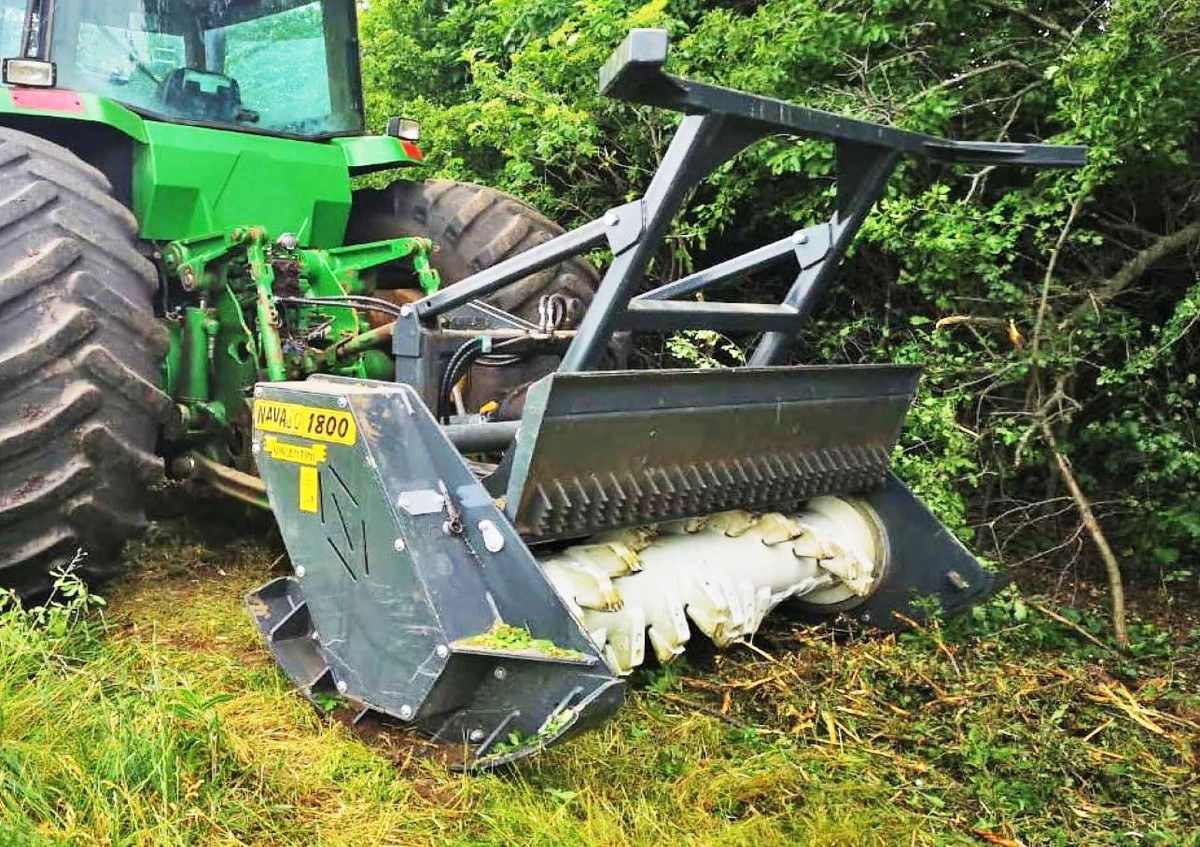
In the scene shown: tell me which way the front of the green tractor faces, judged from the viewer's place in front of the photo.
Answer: facing away from the viewer and to the left of the viewer

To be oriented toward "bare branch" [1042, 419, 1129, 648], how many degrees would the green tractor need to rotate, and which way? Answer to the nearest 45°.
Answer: approximately 135° to its right

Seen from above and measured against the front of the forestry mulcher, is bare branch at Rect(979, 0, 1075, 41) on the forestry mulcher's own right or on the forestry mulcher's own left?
on the forestry mulcher's own left

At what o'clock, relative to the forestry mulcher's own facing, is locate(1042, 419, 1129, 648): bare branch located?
The bare branch is roughly at 10 o'clock from the forestry mulcher.

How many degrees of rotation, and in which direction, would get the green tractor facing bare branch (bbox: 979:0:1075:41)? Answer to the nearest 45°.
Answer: approximately 135° to its right

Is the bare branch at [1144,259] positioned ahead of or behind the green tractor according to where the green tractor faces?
behind

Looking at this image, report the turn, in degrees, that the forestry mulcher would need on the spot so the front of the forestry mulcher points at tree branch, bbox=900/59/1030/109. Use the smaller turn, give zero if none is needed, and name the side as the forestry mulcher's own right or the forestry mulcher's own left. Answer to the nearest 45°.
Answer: approximately 90° to the forestry mulcher's own left

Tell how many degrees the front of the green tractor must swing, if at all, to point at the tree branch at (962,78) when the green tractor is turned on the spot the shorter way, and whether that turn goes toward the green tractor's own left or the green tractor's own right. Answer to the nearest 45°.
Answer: approximately 135° to the green tractor's own right

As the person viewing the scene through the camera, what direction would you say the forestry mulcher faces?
facing the viewer and to the right of the viewer
